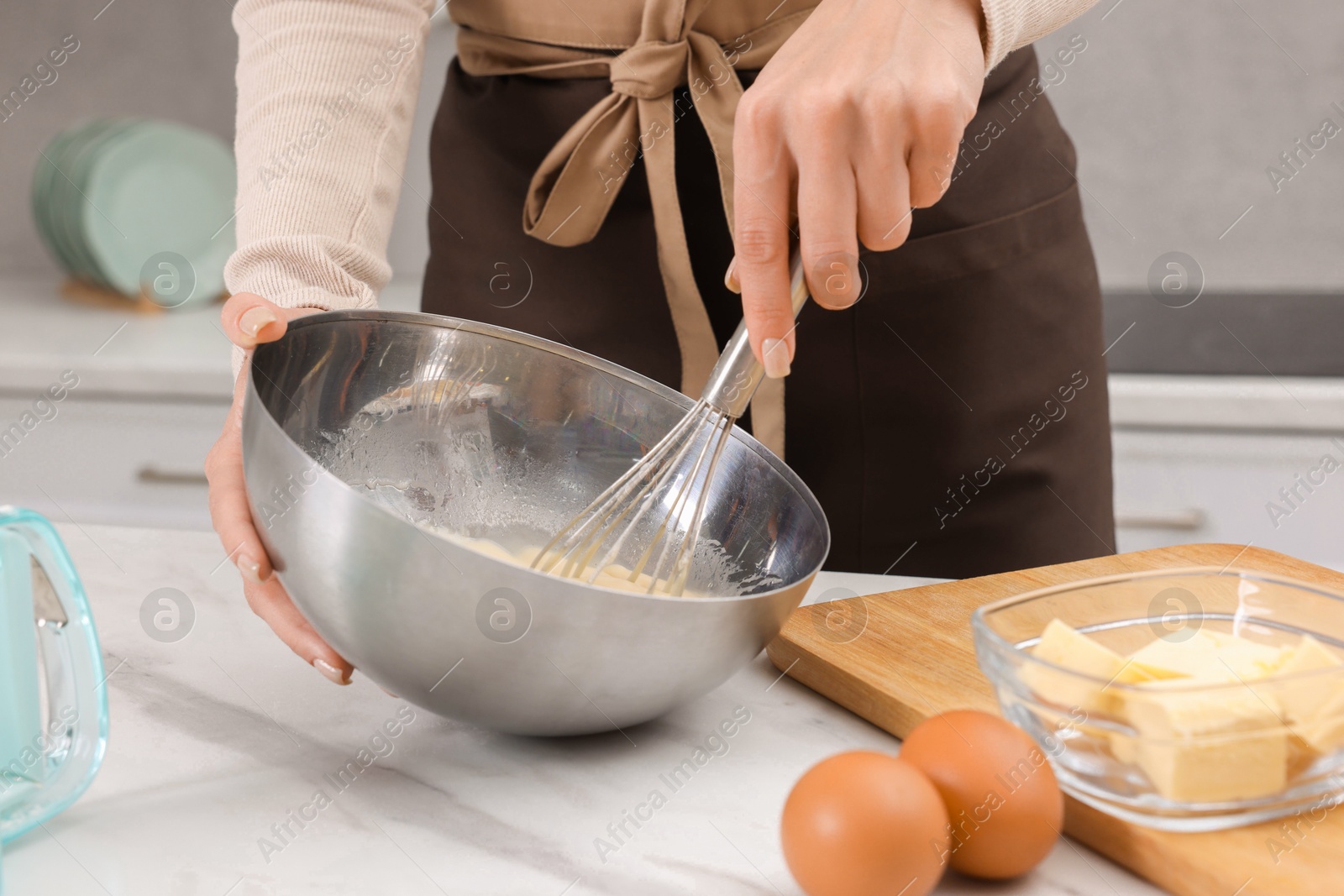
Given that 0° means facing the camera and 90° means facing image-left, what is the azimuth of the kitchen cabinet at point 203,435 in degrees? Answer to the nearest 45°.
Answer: approximately 0°

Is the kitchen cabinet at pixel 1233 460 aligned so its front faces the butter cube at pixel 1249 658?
yes

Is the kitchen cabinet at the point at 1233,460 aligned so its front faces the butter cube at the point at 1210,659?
yes

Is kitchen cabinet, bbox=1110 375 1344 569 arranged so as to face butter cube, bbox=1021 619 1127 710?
yes
